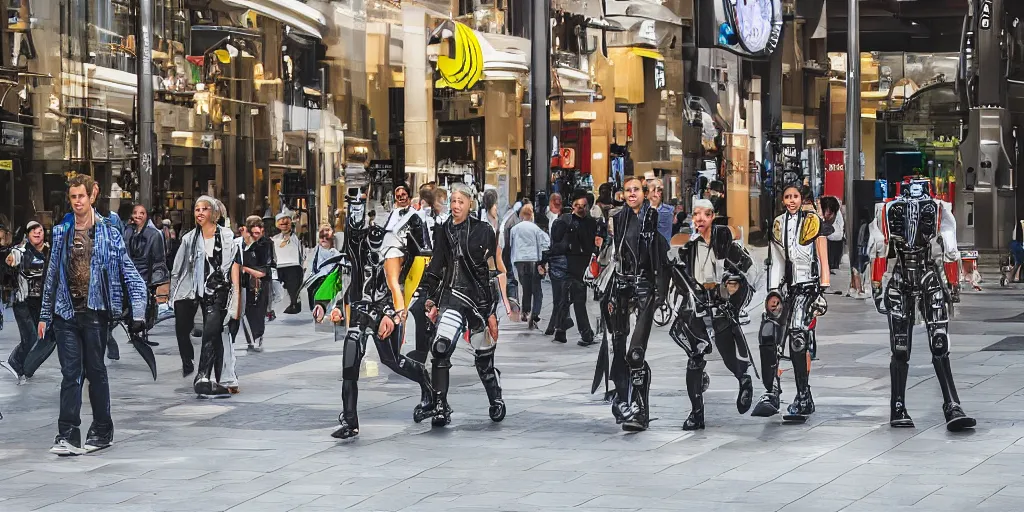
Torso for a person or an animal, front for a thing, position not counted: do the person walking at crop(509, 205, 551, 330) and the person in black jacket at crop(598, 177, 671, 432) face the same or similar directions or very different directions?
very different directions

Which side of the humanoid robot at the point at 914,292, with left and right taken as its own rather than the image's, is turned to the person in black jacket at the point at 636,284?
right

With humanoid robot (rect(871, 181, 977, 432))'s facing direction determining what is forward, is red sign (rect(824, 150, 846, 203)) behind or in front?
behind

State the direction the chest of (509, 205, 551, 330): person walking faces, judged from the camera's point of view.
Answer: away from the camera

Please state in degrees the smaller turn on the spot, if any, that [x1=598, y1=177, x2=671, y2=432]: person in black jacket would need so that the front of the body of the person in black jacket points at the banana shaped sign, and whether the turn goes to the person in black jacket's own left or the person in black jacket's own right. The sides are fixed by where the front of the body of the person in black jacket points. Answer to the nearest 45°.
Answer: approximately 180°

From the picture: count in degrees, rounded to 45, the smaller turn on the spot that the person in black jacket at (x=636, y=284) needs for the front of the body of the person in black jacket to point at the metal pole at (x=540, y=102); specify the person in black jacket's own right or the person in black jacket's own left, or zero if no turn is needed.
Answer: approximately 180°

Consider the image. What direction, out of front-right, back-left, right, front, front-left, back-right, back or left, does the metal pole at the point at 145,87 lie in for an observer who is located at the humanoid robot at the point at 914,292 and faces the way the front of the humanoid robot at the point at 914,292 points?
back-right

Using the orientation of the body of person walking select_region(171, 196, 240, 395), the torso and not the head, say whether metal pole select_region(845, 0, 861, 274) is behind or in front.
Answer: behind

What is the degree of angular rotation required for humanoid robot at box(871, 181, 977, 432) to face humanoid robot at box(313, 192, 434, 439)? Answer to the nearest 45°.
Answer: approximately 90° to its right

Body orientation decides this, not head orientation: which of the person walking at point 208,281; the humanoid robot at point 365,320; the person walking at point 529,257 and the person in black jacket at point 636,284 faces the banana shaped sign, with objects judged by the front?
the person walking at point 529,257

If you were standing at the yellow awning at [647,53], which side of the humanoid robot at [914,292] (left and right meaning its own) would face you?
back
